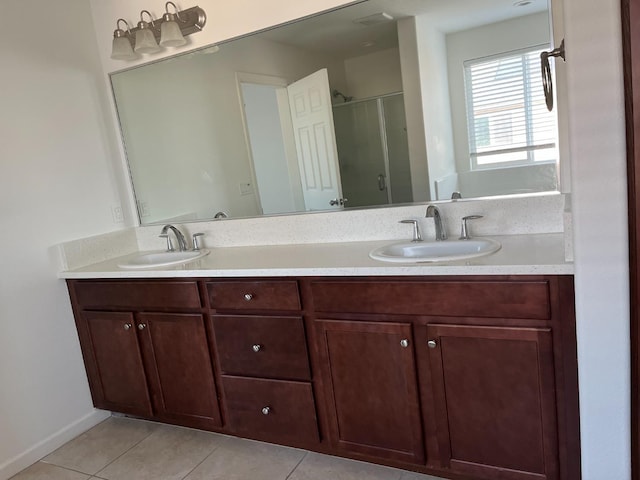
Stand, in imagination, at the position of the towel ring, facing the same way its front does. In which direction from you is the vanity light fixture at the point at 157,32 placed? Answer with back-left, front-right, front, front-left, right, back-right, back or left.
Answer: front

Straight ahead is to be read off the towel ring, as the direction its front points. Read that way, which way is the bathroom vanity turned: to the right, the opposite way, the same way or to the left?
to the left

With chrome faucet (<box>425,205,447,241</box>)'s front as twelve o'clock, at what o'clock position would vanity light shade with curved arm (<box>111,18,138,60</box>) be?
The vanity light shade with curved arm is roughly at 2 o'clock from the chrome faucet.

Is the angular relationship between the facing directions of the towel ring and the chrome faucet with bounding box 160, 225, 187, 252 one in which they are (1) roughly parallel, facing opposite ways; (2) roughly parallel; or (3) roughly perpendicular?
roughly perpendicular

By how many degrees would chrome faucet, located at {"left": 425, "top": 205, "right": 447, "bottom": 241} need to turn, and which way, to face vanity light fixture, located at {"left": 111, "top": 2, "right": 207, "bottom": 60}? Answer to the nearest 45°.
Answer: approximately 45° to its right

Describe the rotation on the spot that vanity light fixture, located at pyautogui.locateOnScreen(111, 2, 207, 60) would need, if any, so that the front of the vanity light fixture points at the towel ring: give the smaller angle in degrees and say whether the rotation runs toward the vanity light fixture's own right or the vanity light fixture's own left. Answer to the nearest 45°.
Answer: approximately 90° to the vanity light fixture's own left

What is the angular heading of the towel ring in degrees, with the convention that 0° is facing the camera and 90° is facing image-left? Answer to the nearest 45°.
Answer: approximately 90°

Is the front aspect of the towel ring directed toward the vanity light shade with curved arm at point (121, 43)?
yes

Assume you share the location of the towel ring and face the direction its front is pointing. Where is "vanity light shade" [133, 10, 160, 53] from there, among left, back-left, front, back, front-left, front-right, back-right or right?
front

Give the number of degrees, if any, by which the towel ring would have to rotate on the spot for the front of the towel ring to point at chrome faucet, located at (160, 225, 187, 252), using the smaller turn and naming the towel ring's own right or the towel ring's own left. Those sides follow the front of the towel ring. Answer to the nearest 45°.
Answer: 0° — it already faces it

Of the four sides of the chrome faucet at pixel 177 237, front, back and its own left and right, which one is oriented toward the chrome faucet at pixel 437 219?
left

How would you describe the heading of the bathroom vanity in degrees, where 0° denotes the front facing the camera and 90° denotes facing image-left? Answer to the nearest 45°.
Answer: approximately 45°

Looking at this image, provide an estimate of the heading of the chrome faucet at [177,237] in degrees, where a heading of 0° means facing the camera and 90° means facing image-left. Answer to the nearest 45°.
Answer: approximately 45°
